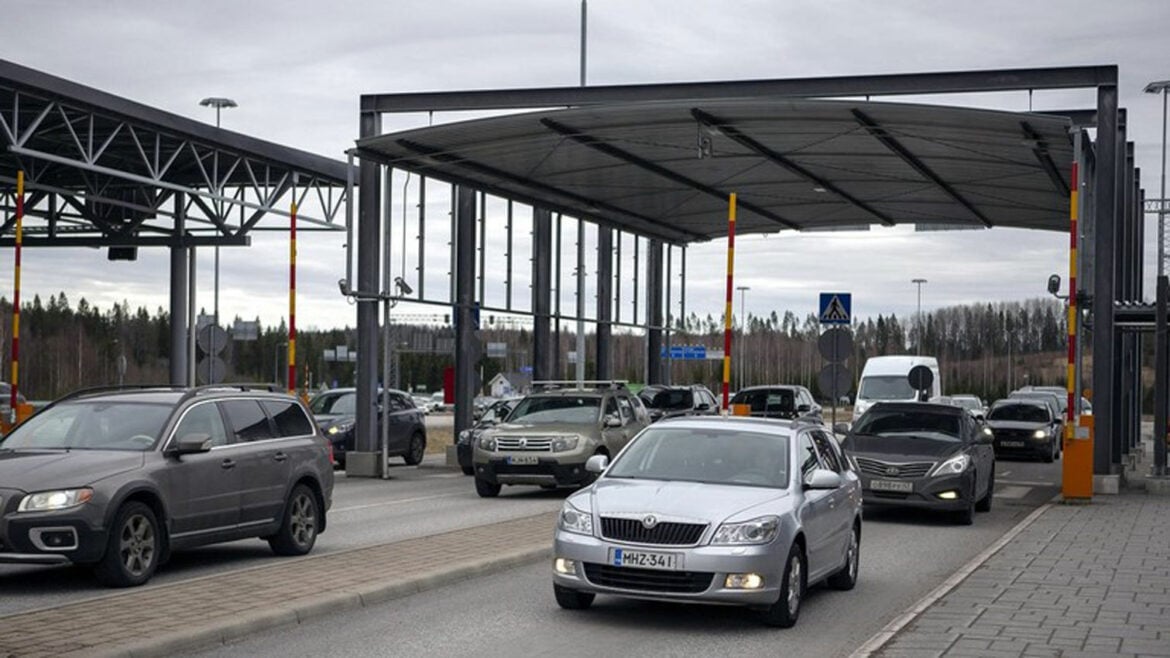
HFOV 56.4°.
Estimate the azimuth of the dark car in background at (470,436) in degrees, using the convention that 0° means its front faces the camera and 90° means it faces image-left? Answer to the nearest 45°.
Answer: approximately 45°

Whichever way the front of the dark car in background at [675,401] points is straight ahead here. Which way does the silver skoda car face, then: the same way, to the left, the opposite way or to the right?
the same way

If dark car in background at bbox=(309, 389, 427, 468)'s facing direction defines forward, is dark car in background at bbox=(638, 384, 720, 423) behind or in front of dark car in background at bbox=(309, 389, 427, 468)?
behind

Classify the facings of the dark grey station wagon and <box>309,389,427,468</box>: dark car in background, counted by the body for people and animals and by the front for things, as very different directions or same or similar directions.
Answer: same or similar directions

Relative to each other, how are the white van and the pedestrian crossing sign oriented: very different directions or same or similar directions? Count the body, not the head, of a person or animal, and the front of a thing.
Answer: same or similar directions

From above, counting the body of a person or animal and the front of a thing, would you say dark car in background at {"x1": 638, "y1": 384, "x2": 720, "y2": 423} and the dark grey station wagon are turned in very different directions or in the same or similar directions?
same or similar directions

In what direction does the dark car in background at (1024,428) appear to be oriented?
toward the camera

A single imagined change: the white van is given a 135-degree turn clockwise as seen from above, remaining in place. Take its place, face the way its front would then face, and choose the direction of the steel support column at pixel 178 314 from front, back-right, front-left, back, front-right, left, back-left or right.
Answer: front-left

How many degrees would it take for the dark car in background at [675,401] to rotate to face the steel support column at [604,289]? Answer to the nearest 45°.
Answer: approximately 90° to its right

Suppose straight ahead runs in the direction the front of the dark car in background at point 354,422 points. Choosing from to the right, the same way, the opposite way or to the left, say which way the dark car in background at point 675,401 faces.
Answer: the same way

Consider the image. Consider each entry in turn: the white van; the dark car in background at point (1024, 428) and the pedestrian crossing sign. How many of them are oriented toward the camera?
3

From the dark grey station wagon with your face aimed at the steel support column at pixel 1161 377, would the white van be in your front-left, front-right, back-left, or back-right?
front-left

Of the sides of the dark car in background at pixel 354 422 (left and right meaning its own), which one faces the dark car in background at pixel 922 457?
left

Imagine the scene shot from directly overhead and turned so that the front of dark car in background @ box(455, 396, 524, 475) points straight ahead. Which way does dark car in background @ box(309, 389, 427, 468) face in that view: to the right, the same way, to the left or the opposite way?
the same way

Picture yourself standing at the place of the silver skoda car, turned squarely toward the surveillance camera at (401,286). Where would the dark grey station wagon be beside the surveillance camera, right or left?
left

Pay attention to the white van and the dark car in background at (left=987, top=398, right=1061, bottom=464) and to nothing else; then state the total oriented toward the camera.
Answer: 2

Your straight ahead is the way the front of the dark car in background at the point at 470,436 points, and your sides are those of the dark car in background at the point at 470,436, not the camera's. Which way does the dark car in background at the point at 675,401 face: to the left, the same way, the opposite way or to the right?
the same way

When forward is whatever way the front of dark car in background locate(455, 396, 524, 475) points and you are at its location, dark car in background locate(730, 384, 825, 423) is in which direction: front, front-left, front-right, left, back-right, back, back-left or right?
back

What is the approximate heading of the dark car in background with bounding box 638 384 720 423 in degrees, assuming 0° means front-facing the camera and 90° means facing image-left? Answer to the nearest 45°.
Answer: approximately 45°

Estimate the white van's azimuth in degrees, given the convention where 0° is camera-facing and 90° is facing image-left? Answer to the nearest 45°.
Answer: approximately 0°

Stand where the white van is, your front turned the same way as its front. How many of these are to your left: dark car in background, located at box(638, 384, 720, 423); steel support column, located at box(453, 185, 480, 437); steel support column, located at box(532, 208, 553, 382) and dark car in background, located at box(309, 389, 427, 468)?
0
